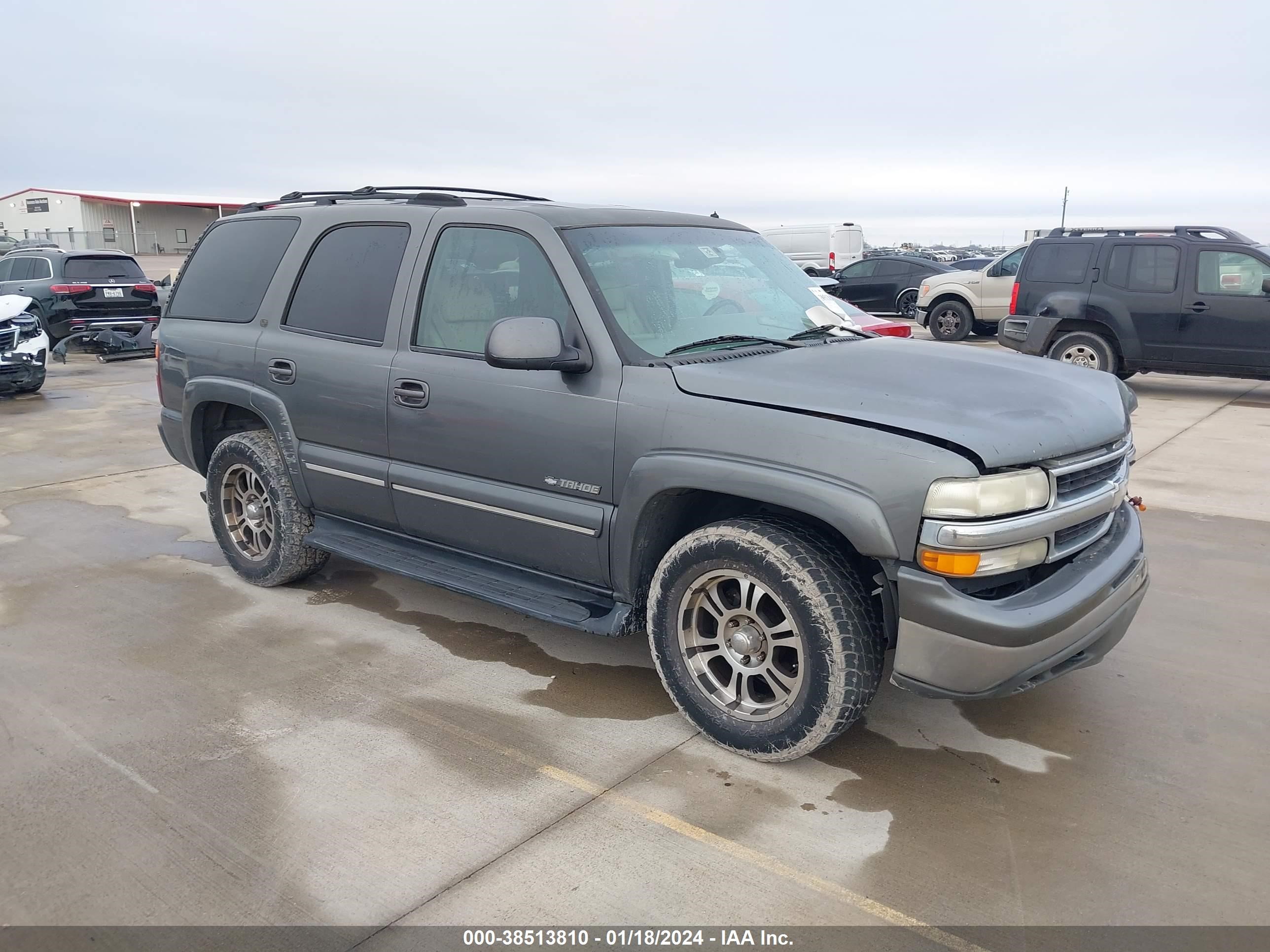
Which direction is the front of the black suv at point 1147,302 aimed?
to the viewer's right

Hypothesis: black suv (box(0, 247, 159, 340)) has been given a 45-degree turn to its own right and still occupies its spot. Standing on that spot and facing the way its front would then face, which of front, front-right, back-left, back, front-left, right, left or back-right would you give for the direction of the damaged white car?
back

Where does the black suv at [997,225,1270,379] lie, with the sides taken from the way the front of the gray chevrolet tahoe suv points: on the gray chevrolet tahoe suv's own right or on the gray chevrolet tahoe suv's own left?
on the gray chevrolet tahoe suv's own left

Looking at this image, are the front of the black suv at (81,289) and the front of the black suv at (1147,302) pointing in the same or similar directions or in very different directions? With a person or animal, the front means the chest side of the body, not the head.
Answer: very different directions

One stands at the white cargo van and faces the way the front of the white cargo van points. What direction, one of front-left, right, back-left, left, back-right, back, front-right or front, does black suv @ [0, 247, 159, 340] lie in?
left

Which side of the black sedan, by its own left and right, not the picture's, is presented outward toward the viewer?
left

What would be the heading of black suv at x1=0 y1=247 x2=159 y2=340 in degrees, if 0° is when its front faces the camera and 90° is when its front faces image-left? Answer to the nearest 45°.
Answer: approximately 135°

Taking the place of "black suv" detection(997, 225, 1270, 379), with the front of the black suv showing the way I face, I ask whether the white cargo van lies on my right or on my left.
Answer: on my left

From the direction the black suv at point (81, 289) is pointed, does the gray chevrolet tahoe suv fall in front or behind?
behind

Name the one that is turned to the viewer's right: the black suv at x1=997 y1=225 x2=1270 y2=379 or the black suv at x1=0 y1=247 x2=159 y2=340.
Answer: the black suv at x1=997 y1=225 x2=1270 y2=379

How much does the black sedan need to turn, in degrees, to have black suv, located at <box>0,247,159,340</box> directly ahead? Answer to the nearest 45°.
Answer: approximately 45° to its left
